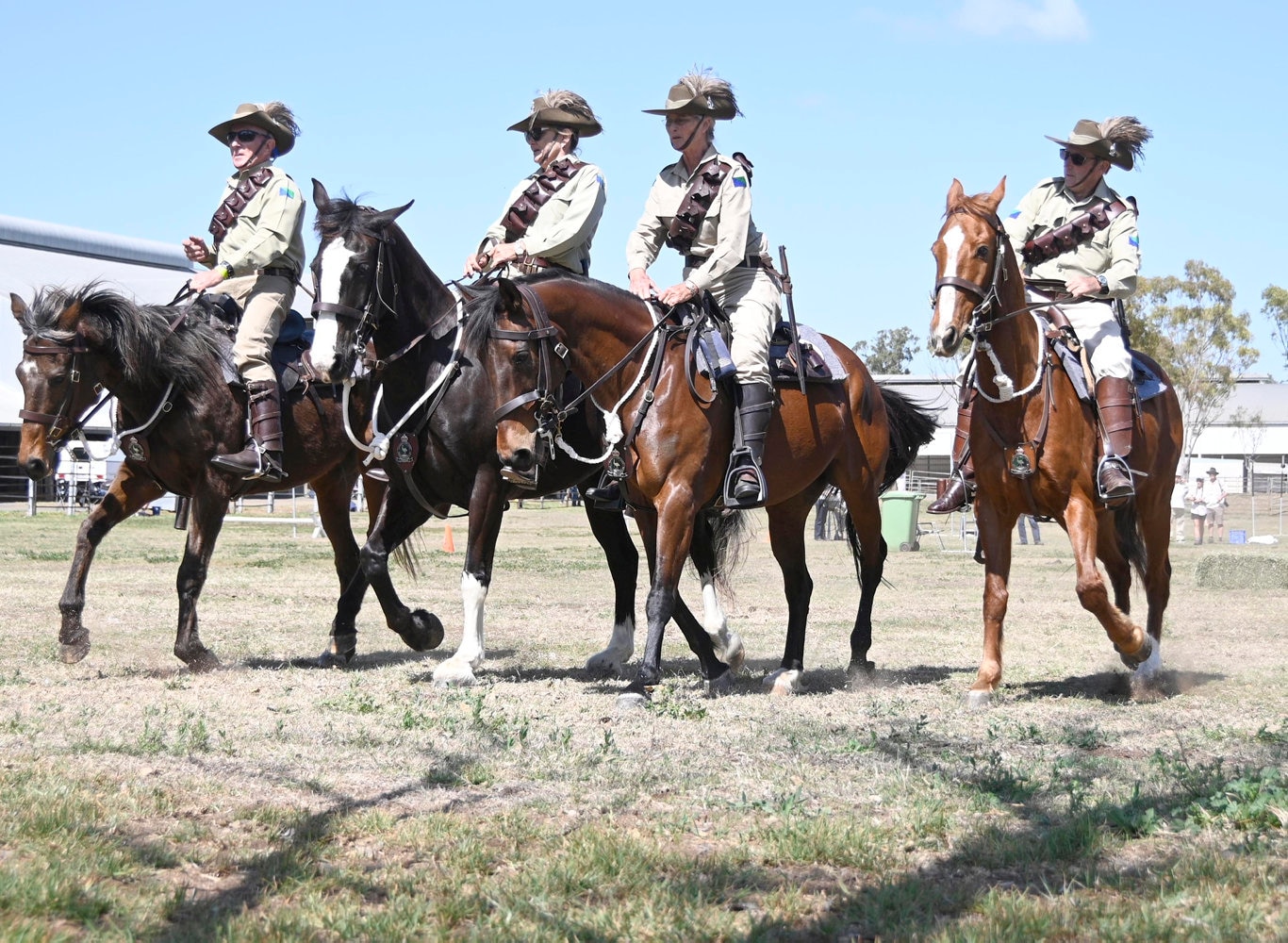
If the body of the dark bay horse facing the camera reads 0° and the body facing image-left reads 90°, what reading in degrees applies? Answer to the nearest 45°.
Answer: approximately 45°

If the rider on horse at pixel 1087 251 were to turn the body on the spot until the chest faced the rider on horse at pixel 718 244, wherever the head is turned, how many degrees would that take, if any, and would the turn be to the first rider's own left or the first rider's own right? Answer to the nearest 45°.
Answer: approximately 45° to the first rider's own right

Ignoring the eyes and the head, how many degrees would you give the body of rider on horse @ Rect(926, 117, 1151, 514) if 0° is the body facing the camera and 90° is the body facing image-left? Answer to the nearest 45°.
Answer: approximately 45°

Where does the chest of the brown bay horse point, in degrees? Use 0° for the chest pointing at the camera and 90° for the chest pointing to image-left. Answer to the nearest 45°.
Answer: approximately 45°

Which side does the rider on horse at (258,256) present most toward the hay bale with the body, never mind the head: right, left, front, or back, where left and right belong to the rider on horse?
back

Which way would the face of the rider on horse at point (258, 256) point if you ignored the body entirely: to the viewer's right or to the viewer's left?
to the viewer's left

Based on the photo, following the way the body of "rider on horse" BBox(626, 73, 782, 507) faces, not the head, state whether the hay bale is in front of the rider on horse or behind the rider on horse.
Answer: behind

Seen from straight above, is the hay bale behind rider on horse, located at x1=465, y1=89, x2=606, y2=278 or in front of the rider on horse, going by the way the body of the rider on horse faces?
behind

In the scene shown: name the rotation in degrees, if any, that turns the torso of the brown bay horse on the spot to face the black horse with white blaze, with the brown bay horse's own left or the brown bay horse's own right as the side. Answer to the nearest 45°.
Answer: approximately 45° to the brown bay horse's own right
